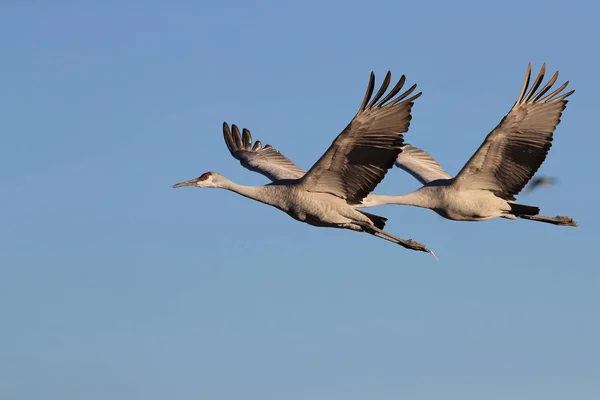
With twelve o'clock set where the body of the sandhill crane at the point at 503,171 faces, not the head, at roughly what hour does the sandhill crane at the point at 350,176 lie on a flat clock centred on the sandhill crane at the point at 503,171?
the sandhill crane at the point at 350,176 is roughly at 11 o'clock from the sandhill crane at the point at 503,171.

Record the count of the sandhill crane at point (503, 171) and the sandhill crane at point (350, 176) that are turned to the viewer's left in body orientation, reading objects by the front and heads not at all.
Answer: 2

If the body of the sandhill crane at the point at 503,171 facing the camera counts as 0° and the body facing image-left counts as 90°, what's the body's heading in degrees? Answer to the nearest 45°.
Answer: approximately 90°

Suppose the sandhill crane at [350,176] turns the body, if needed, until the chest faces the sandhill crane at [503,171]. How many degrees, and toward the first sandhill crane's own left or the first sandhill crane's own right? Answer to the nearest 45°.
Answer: approximately 135° to the first sandhill crane's own right

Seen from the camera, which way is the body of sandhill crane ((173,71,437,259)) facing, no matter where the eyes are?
to the viewer's left
